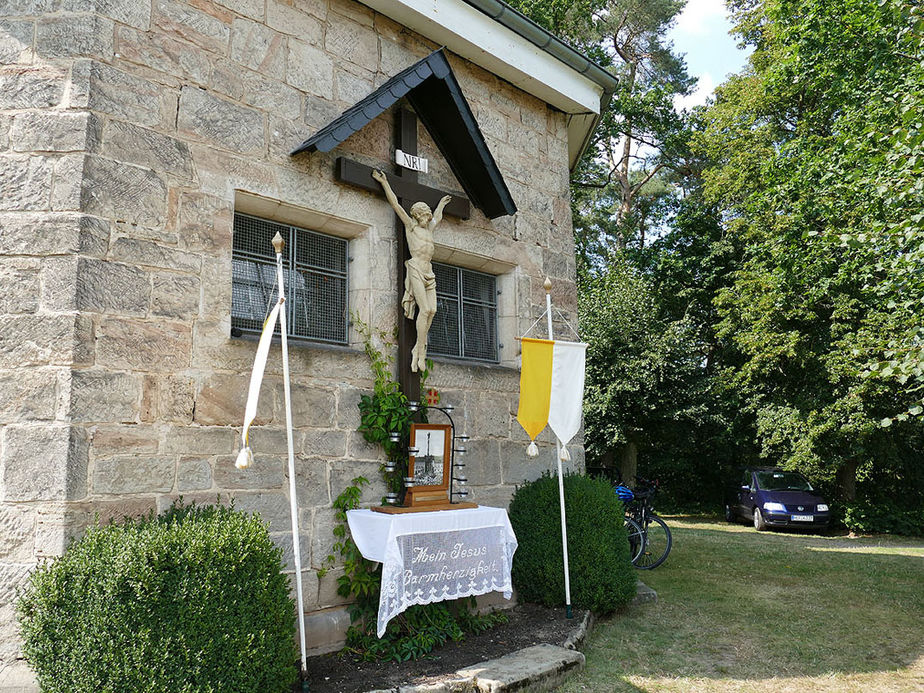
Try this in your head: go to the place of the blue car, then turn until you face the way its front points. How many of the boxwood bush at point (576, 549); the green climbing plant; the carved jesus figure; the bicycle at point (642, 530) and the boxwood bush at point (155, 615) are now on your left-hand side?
0

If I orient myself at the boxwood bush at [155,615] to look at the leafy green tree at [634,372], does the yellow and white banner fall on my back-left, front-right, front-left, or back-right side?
front-right

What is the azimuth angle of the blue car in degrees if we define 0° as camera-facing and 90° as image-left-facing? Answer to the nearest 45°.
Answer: approximately 315°

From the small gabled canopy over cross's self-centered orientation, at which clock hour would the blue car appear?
The blue car is roughly at 9 o'clock from the small gabled canopy over cross.

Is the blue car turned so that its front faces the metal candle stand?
no

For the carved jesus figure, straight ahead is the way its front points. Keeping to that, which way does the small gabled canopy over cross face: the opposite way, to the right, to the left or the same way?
the same way

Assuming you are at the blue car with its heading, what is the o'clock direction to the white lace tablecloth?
The white lace tablecloth is roughly at 2 o'clock from the blue car.

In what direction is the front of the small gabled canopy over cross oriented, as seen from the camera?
facing the viewer and to the right of the viewer

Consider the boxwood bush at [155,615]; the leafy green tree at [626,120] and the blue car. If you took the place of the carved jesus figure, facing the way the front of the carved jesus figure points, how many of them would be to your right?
1
